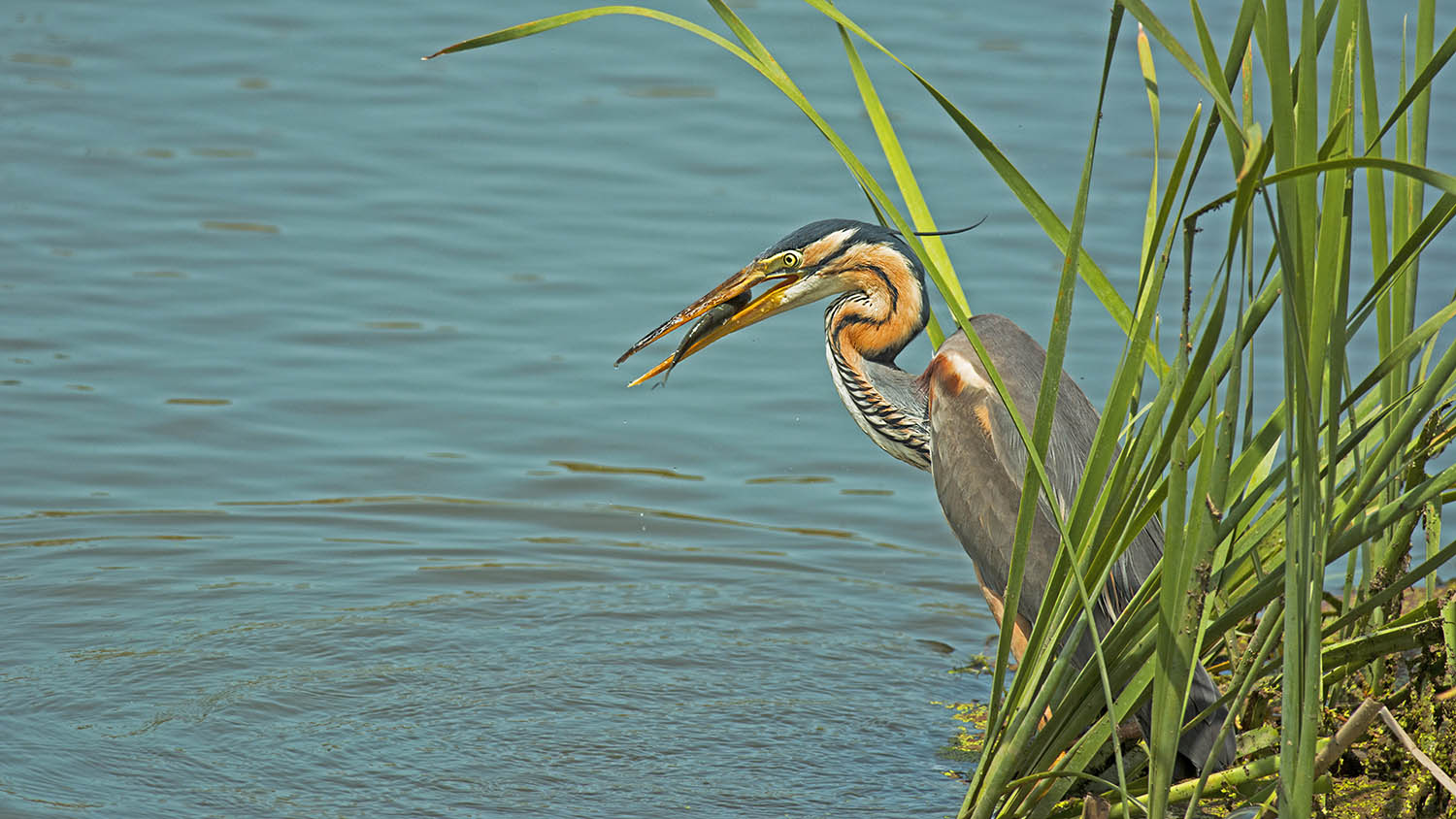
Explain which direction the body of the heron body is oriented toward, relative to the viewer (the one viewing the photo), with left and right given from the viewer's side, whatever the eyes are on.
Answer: facing to the left of the viewer
